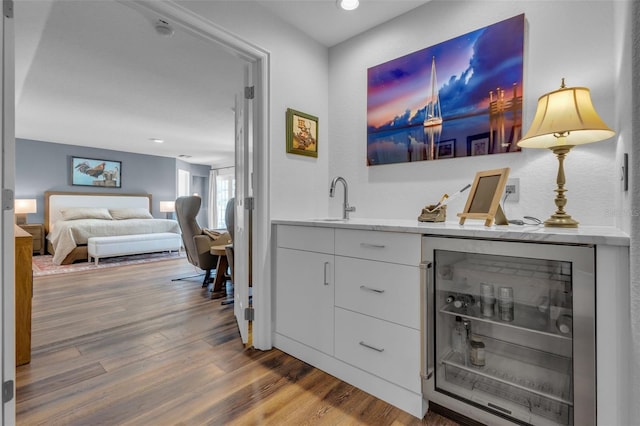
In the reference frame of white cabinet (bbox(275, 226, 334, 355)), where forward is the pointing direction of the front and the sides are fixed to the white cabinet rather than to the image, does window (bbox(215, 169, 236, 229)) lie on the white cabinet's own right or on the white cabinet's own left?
on the white cabinet's own right

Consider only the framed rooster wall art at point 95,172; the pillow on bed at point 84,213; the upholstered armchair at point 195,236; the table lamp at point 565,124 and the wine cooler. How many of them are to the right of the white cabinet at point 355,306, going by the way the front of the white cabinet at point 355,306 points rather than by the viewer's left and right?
3

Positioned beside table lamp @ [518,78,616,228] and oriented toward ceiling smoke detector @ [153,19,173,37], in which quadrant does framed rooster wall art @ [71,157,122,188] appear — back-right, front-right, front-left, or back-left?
front-right

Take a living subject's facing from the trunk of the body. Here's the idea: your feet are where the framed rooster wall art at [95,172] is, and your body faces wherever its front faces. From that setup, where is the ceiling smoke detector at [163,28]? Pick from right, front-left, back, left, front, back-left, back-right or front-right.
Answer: front

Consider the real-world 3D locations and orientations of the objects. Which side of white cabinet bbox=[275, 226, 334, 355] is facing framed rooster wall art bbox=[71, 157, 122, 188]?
right

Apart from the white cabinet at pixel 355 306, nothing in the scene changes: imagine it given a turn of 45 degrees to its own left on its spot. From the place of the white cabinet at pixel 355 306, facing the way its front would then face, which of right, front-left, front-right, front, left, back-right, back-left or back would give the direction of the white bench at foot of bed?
back-right

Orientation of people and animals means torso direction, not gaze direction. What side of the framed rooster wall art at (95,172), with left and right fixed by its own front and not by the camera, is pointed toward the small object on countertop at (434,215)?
front

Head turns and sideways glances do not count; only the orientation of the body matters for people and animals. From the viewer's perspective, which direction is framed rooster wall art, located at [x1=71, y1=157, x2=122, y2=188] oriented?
toward the camera

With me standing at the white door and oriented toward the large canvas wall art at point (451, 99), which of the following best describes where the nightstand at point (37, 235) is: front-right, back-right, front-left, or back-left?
back-left

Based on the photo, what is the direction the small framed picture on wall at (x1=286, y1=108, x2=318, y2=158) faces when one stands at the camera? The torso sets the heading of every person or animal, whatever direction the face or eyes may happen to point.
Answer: facing the viewer and to the right of the viewer

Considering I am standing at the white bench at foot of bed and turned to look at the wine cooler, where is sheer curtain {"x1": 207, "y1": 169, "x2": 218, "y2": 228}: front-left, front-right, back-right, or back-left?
back-left

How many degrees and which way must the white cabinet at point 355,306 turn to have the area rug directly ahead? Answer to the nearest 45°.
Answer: approximately 90° to its right

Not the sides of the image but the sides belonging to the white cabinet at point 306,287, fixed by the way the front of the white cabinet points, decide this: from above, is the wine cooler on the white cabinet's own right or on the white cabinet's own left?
on the white cabinet's own left
